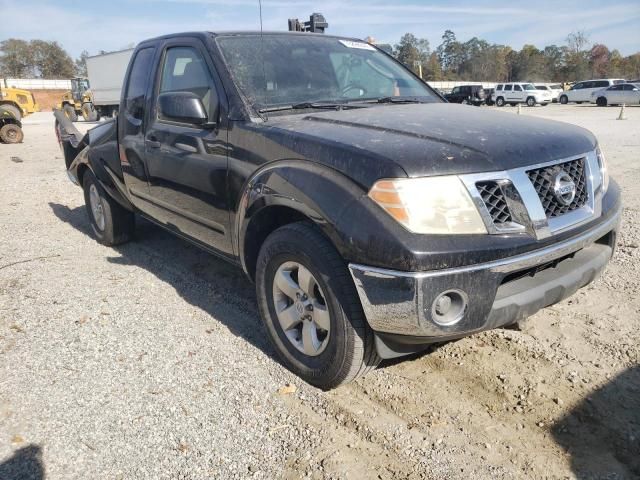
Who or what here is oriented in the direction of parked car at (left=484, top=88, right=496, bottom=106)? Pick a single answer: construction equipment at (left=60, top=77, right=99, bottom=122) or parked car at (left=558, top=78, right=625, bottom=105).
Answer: parked car at (left=558, top=78, right=625, bottom=105)

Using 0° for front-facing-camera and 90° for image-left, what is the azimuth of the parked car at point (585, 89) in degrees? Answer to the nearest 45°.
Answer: approximately 90°

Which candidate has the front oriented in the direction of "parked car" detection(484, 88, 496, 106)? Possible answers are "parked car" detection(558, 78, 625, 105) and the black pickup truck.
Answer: "parked car" detection(558, 78, 625, 105)

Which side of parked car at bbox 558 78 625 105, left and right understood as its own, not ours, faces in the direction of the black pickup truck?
left

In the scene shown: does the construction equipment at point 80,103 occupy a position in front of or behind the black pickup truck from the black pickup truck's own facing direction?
behind

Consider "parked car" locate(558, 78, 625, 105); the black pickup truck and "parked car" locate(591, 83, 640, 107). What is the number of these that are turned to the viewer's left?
1

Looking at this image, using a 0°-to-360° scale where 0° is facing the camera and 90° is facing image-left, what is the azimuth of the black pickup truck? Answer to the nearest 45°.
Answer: approximately 315°

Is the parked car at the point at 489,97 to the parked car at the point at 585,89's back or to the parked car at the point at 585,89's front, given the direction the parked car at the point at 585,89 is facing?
to the front
